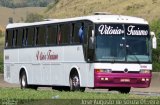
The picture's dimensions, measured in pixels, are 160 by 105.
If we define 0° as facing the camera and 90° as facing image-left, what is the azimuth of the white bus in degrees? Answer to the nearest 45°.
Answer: approximately 315°
